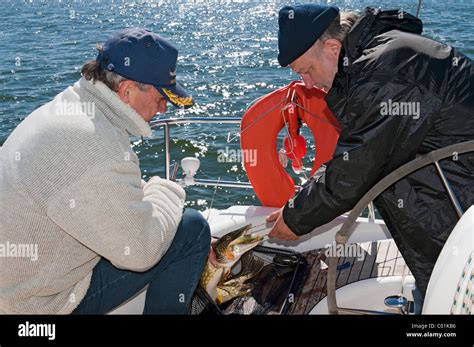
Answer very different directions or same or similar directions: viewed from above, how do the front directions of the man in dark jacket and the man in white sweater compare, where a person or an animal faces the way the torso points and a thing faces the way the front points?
very different directions

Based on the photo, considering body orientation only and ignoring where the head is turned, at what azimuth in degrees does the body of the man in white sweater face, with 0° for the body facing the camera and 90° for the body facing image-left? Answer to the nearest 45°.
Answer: approximately 270°

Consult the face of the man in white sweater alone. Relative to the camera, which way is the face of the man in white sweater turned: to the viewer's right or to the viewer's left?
to the viewer's right

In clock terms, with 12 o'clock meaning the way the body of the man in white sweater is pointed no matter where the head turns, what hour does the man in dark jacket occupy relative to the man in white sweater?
The man in dark jacket is roughly at 12 o'clock from the man in white sweater.

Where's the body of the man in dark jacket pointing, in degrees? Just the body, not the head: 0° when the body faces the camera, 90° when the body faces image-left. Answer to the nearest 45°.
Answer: approximately 90°

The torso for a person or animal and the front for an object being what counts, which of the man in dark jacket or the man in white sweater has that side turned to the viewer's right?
the man in white sweater

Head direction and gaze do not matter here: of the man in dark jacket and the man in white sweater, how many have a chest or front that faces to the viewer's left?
1
